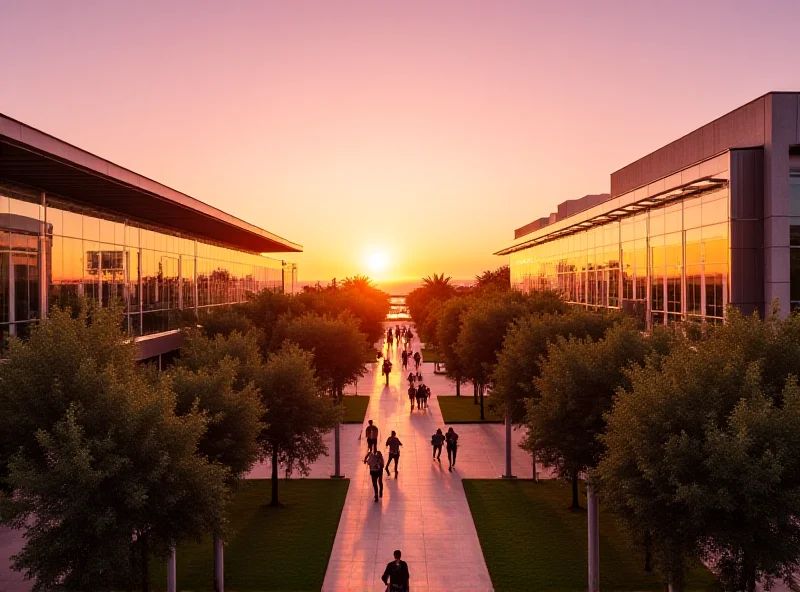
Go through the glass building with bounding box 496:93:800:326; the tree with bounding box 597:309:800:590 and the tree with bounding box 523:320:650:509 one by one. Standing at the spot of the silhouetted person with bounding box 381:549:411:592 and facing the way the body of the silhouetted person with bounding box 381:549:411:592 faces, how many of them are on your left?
0

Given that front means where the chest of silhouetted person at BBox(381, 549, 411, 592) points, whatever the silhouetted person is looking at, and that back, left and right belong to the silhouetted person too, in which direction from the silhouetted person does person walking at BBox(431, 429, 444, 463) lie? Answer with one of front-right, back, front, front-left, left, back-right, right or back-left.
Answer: front

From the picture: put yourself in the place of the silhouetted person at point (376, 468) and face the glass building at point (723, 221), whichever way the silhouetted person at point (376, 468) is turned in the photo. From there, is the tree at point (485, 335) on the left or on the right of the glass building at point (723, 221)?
left

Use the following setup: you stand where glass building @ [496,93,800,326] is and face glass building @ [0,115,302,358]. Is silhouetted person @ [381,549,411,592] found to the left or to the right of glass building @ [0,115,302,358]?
left

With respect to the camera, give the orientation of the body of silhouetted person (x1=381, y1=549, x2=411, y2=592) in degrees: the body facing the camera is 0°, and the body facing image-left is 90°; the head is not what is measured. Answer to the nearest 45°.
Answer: approximately 180°

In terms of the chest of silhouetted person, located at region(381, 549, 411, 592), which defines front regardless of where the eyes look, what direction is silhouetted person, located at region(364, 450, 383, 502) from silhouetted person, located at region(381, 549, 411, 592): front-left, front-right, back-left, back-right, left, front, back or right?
front

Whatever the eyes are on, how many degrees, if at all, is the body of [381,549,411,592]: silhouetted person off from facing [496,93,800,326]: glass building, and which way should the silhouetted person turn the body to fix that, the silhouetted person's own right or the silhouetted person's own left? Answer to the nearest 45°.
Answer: approximately 45° to the silhouetted person's own right

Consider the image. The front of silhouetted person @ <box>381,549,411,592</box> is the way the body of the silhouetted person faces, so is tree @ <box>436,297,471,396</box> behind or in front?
in front

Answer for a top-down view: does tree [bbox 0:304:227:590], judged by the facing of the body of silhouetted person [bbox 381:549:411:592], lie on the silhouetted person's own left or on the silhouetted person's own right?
on the silhouetted person's own left

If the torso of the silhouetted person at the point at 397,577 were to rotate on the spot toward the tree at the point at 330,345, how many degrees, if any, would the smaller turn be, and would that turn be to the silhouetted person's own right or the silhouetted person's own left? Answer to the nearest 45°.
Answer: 0° — they already face it

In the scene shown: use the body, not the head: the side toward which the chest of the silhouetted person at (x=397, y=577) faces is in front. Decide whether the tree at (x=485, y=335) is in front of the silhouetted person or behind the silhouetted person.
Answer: in front
